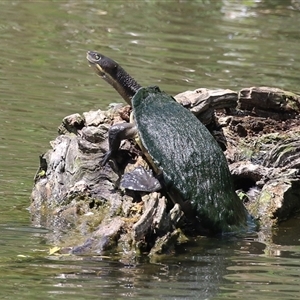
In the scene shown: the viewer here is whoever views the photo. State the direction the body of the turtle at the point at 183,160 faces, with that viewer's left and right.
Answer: facing away from the viewer and to the left of the viewer
